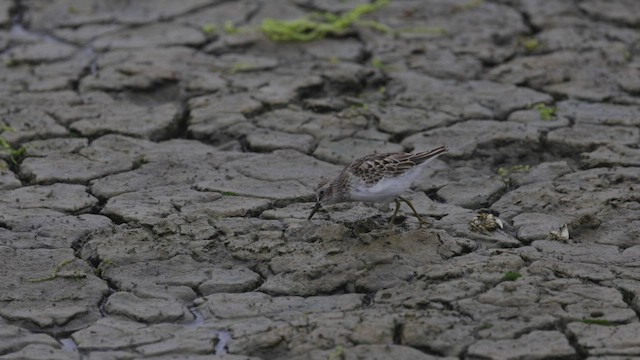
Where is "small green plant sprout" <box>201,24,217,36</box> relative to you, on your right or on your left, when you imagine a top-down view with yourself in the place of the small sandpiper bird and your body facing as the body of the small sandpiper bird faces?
on your right

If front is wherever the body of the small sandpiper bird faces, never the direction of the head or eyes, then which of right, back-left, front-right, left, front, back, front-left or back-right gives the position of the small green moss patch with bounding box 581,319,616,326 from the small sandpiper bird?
back-left

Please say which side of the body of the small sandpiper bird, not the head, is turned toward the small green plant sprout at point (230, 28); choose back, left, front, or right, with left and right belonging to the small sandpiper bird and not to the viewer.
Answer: right

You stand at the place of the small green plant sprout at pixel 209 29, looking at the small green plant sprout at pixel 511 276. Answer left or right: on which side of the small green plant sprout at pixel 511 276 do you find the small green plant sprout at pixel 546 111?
left

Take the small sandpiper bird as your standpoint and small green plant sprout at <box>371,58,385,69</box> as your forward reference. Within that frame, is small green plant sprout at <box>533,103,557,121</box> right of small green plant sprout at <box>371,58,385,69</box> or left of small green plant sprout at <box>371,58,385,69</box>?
right

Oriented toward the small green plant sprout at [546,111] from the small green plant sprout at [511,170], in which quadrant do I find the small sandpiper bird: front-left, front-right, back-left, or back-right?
back-left

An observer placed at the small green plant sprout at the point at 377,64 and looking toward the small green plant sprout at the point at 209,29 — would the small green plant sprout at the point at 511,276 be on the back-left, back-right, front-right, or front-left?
back-left

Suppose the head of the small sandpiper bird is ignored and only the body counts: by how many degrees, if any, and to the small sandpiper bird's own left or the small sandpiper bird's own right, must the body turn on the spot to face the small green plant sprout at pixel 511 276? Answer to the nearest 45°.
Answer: approximately 135° to the small sandpiper bird's own left

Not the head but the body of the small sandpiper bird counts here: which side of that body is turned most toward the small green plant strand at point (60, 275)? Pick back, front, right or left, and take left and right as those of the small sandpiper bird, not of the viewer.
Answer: front

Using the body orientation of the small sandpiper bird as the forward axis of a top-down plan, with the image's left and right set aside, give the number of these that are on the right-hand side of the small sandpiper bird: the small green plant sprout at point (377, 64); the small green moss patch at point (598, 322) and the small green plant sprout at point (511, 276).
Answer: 1

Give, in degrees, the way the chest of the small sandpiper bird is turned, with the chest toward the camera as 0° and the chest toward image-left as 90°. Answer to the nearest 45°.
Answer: approximately 90°

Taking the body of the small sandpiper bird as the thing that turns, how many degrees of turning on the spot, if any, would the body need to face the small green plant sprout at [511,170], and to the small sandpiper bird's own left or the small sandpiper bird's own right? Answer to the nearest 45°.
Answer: approximately 135° to the small sandpiper bird's own right
